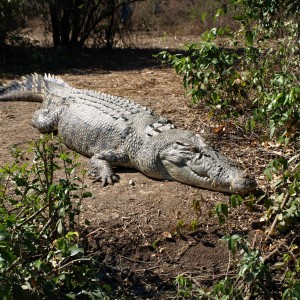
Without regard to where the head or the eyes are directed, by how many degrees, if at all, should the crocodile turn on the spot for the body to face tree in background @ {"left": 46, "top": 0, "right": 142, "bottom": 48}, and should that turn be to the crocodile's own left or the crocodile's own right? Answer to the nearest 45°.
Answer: approximately 135° to the crocodile's own left

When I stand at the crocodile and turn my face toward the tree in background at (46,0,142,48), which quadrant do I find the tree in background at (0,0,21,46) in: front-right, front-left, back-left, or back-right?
front-left

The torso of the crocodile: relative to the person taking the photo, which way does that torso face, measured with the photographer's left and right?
facing the viewer and to the right of the viewer

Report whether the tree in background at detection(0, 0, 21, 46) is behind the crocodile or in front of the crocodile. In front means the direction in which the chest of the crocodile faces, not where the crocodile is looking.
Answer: behind
